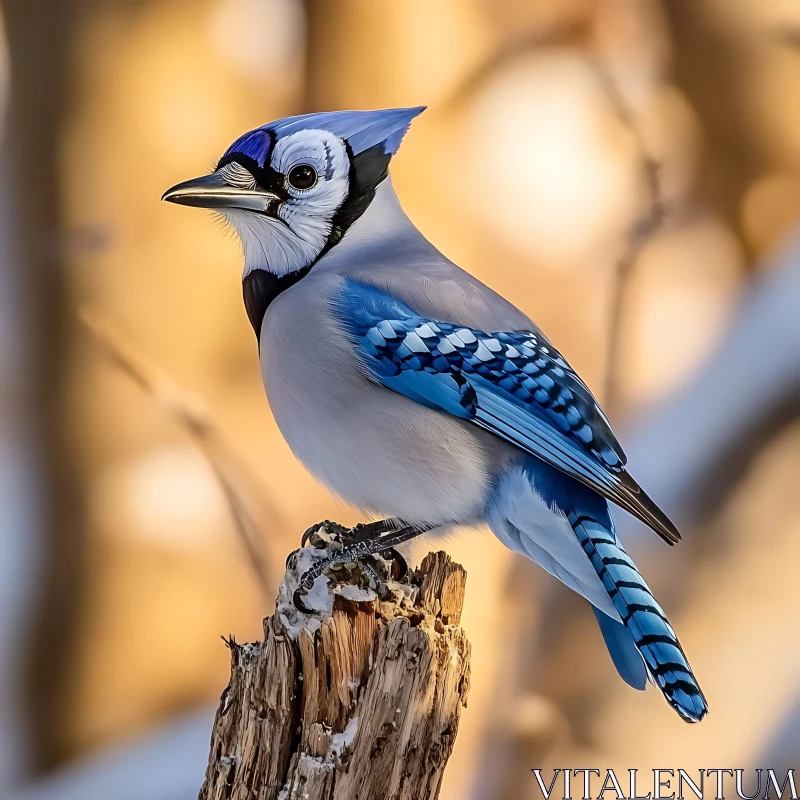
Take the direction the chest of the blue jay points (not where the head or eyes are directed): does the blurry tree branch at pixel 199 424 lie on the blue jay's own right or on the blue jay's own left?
on the blue jay's own right

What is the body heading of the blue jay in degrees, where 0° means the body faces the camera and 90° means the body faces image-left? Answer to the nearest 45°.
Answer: approximately 90°

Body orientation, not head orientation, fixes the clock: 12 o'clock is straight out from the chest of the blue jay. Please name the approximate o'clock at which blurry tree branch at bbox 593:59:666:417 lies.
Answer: The blurry tree branch is roughly at 4 o'clock from the blue jay.
